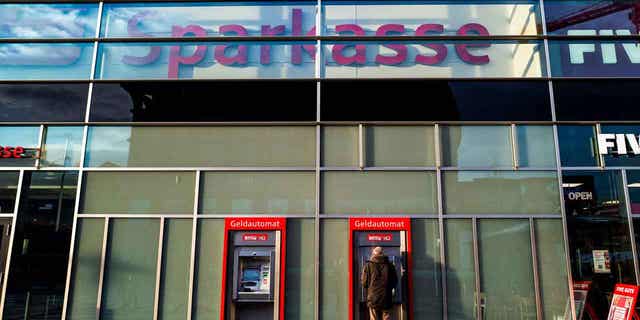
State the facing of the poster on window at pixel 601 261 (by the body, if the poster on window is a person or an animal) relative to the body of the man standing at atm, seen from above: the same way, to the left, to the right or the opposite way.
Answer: the opposite way

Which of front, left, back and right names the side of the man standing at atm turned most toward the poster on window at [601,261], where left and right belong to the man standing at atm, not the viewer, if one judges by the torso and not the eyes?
right

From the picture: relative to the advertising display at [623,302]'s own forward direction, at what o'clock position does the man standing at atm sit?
The man standing at atm is roughly at 2 o'clock from the advertising display.

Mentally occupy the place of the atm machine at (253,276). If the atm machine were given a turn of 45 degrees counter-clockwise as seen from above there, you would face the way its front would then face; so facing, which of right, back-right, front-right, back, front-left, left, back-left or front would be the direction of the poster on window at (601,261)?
front-left

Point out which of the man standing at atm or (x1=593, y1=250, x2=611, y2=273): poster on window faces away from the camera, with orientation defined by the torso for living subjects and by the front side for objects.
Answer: the man standing at atm

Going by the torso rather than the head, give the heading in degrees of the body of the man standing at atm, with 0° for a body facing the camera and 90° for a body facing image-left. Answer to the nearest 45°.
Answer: approximately 180°

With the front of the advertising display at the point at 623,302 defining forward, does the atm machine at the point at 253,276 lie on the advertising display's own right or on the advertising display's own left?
on the advertising display's own right

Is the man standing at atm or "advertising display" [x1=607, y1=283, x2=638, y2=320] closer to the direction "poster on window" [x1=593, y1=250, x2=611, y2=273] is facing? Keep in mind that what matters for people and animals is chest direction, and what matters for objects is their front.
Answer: the advertising display

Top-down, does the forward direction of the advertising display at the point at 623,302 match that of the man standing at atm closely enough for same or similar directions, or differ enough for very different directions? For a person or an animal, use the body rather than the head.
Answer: very different directions

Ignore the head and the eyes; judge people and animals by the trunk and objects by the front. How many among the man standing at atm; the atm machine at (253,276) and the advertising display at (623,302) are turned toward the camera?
2

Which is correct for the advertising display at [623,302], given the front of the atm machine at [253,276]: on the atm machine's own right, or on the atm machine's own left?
on the atm machine's own left

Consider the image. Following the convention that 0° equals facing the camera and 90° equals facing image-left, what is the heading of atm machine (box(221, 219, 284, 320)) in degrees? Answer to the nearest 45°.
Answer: approximately 0°
